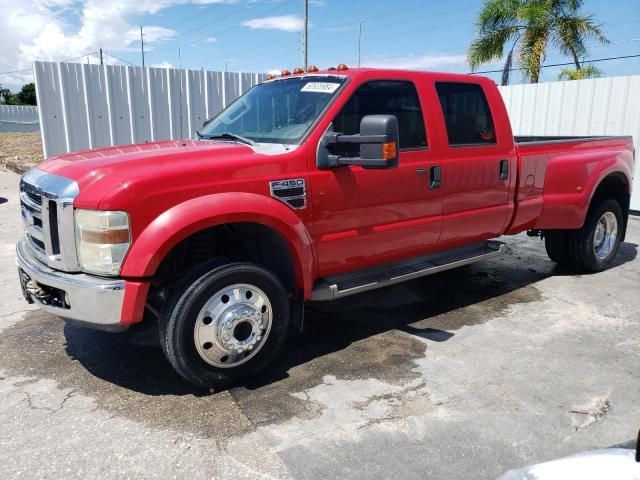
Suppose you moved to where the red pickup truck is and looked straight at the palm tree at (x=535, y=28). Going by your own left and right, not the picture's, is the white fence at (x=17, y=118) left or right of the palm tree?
left

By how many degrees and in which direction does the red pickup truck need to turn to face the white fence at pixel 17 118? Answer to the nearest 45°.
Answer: approximately 90° to its right

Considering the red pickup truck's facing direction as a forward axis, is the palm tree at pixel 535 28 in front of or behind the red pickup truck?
behind

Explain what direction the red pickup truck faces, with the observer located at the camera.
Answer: facing the viewer and to the left of the viewer

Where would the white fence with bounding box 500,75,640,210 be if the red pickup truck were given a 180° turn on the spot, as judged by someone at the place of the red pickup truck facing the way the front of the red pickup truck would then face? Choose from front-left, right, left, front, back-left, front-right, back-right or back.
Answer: front

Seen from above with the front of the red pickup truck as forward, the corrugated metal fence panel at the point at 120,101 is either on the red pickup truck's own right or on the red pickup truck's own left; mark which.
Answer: on the red pickup truck's own right
